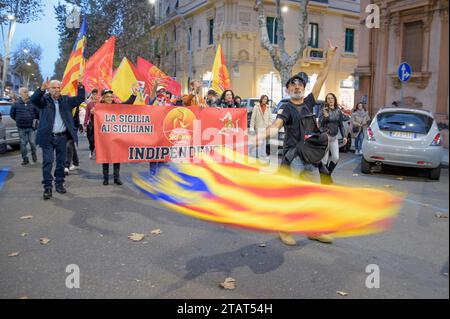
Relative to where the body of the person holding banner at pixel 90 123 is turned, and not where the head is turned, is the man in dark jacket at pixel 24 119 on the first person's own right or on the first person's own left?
on the first person's own right

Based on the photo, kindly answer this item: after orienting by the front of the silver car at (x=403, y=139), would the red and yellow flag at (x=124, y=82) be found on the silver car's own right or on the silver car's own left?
on the silver car's own left

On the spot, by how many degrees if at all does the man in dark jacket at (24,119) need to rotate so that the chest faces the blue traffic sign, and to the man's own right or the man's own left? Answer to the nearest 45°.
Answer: approximately 90° to the man's own left

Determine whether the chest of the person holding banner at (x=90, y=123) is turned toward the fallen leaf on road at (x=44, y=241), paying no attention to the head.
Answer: yes

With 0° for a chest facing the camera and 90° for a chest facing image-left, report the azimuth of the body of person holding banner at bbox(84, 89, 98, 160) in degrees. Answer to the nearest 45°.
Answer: approximately 0°

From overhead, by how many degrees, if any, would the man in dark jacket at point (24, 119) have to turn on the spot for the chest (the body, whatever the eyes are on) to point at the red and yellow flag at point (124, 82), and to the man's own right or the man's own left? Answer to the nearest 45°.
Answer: approximately 90° to the man's own left

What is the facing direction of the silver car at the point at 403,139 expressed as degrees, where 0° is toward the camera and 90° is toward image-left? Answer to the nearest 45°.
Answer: approximately 180°

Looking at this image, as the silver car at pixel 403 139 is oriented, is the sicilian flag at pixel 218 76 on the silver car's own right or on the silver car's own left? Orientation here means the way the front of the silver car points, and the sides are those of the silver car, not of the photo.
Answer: on the silver car's own left

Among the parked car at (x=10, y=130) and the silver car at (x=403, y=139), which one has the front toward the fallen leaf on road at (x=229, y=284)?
the parked car

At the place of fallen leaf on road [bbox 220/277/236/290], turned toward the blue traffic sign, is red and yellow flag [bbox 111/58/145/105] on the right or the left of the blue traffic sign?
left
